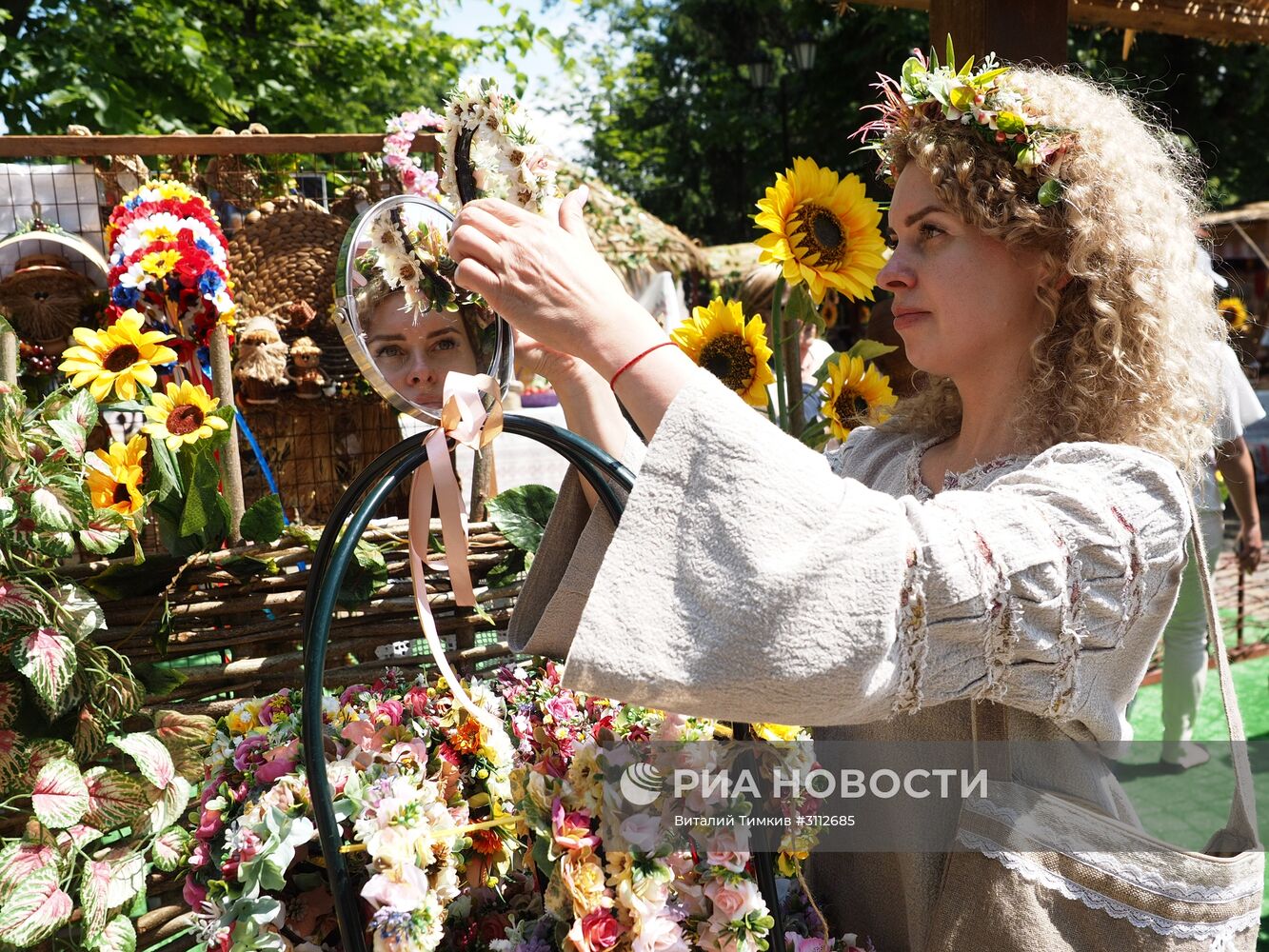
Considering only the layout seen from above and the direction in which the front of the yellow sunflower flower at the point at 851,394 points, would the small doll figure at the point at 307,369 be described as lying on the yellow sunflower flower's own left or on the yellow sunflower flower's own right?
on the yellow sunflower flower's own right

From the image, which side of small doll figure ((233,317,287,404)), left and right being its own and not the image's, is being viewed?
front

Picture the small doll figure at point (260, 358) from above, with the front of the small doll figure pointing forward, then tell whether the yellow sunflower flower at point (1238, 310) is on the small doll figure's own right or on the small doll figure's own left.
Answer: on the small doll figure's own left

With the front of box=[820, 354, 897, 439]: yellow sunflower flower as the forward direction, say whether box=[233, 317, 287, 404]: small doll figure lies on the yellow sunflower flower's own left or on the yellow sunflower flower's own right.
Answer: on the yellow sunflower flower's own right

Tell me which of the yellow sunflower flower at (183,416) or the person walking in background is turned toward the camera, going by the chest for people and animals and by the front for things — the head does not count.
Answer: the yellow sunflower flower

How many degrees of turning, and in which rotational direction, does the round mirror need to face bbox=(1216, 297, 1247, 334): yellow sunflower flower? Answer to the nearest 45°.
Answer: approximately 90° to its left

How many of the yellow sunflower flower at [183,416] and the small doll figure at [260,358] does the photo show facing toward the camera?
2
